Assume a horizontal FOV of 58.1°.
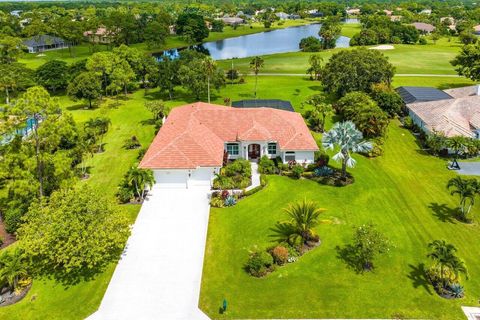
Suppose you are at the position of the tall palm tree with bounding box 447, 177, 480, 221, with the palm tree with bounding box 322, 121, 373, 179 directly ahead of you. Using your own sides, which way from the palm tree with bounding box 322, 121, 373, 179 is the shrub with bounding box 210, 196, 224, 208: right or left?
left

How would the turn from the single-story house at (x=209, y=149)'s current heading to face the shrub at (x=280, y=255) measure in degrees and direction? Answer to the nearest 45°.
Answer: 0° — it already faces it

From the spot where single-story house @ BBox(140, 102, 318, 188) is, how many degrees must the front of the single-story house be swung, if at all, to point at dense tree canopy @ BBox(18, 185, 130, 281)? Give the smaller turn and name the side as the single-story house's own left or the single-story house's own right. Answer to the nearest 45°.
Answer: approximately 45° to the single-story house's own right

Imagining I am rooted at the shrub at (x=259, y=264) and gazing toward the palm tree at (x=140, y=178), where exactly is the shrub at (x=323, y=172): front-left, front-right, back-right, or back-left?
front-right

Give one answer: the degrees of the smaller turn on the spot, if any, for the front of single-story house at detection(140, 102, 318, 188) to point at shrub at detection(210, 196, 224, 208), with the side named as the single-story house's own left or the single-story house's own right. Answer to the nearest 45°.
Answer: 0° — it already faces it

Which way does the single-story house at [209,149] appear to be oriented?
toward the camera

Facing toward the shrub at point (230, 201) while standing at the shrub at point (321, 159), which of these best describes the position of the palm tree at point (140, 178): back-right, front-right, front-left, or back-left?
front-right

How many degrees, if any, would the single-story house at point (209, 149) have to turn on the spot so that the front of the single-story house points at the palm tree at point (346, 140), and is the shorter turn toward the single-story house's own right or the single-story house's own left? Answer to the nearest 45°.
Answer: approximately 90° to the single-story house's own left

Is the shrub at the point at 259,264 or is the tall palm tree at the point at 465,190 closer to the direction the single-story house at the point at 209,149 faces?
the shrub

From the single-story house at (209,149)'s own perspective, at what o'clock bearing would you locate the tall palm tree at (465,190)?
The tall palm tree is roughly at 10 o'clock from the single-story house.

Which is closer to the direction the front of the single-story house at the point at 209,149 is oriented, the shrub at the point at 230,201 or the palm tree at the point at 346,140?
the shrub

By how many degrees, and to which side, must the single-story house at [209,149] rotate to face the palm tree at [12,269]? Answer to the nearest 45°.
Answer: approximately 45° to its right

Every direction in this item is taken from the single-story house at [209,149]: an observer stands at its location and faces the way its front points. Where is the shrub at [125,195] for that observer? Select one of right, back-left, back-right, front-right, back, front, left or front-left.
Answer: front-right

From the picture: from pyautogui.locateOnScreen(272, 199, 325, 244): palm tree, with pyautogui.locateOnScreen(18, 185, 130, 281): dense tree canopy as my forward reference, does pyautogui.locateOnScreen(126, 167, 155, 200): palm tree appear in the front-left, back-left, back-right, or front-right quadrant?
front-right

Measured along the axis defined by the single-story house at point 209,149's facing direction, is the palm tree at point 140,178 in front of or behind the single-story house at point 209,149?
in front

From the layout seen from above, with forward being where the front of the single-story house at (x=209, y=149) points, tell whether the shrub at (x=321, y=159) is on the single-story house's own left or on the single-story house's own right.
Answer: on the single-story house's own left

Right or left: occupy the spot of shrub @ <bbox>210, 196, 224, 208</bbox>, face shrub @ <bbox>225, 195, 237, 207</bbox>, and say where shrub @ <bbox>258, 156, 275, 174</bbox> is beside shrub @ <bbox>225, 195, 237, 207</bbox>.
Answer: left

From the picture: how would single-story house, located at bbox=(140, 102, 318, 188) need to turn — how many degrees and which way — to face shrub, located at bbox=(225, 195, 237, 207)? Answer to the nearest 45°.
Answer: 0° — it already faces it

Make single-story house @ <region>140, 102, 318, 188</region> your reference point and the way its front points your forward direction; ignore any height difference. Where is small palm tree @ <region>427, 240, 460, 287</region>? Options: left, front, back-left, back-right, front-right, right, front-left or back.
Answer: front-left
